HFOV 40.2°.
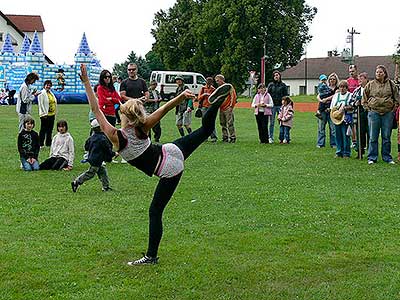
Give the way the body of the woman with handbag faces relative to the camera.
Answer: toward the camera

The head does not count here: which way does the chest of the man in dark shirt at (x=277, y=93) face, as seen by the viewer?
toward the camera

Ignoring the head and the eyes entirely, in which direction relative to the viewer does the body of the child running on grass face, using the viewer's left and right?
facing away from the viewer and to the right of the viewer

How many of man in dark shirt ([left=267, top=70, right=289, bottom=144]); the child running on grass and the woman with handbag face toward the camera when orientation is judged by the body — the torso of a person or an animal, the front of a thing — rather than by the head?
2

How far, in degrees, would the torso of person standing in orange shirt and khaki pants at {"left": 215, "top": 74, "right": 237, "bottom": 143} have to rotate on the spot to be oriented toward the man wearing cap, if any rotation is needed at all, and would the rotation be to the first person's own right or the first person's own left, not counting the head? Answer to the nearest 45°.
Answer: approximately 45° to the first person's own right

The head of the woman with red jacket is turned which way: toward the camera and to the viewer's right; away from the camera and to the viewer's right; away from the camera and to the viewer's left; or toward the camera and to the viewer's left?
toward the camera and to the viewer's right

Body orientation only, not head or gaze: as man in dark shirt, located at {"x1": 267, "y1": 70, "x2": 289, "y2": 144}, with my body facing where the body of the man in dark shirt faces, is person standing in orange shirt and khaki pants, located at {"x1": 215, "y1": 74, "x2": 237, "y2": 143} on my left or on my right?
on my right

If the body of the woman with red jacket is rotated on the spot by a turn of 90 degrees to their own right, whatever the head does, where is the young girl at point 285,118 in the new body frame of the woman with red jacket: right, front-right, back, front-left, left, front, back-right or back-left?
back
